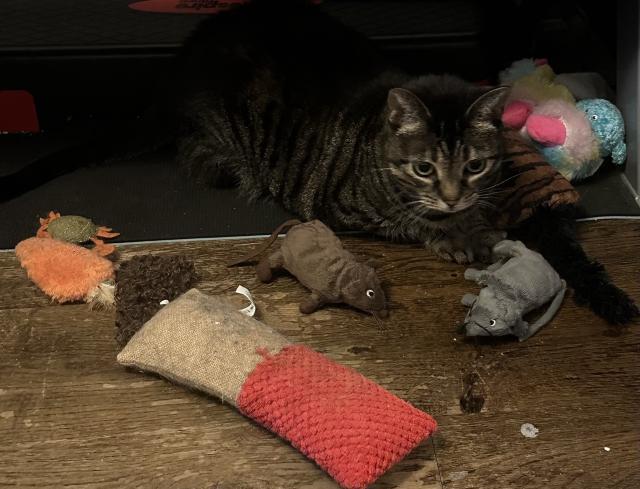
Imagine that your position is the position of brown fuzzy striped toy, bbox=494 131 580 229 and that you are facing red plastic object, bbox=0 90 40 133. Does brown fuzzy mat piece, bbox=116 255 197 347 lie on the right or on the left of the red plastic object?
left

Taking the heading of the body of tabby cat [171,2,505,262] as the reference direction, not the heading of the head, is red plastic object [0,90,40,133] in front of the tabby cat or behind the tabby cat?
behind

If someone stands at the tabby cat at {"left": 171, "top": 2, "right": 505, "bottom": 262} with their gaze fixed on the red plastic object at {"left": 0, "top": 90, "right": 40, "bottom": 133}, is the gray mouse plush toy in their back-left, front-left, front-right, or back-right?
back-left
